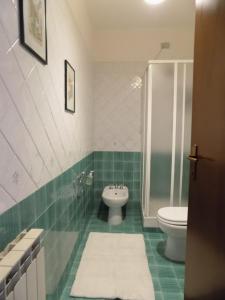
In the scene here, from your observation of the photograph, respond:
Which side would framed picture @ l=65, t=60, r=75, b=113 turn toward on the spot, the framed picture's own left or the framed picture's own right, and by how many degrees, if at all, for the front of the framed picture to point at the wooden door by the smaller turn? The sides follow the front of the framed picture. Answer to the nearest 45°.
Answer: approximately 45° to the framed picture's own right

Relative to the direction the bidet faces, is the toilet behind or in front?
in front

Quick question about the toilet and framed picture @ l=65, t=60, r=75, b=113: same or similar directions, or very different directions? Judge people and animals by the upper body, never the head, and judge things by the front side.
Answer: very different directions

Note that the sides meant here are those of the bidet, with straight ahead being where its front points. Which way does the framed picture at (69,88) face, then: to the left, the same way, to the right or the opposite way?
to the left

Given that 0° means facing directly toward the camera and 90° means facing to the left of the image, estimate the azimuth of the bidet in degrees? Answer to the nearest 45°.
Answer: approximately 0°

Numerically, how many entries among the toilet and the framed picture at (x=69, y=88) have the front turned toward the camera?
0

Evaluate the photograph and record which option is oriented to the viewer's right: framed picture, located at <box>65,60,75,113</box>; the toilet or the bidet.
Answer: the framed picture

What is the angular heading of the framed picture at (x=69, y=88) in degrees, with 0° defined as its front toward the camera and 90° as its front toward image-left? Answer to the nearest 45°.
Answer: approximately 270°

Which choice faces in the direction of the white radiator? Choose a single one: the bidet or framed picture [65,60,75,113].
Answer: the bidet

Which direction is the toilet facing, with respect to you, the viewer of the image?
facing to the left of the viewer

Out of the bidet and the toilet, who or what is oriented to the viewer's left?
the toilet

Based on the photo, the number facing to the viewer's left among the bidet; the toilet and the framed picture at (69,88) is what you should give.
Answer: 1

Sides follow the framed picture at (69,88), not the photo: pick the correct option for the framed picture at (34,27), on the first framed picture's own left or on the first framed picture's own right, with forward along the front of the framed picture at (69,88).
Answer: on the first framed picture's own right

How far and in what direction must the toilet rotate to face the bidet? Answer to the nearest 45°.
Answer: approximately 45° to its right

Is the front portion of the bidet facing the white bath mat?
yes
